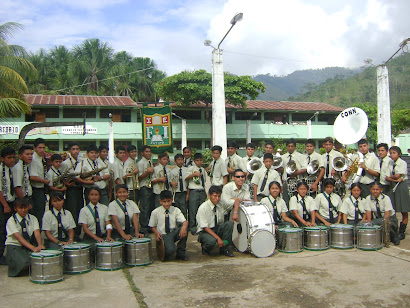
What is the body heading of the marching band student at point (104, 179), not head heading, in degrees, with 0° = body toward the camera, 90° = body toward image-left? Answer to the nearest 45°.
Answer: approximately 315°

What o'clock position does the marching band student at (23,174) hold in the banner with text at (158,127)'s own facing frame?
The marching band student is roughly at 1 o'clock from the banner with text.

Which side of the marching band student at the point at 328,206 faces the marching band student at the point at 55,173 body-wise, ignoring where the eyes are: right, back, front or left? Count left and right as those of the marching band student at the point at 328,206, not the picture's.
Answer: right

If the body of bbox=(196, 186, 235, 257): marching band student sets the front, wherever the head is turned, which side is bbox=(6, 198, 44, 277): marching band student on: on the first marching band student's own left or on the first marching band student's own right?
on the first marching band student's own right

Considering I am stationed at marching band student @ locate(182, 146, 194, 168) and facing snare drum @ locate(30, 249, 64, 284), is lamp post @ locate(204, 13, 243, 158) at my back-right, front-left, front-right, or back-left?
back-right

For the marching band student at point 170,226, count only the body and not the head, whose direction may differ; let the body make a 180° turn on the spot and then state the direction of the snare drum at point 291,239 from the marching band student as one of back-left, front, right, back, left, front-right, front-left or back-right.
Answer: right

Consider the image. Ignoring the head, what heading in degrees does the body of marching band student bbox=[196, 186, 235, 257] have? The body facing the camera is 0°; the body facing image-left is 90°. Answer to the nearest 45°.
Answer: approximately 315°

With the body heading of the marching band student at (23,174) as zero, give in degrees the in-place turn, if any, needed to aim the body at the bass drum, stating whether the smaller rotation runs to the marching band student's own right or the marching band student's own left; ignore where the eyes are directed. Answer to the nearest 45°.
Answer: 0° — they already face it

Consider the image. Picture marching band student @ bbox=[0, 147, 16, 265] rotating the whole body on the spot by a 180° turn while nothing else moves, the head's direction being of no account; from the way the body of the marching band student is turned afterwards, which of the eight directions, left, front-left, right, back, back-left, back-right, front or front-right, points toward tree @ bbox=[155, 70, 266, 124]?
right

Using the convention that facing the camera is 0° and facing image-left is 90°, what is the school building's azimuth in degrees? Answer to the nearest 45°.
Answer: approximately 0°

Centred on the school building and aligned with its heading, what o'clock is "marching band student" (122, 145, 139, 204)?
The marching band student is roughly at 12 o'clock from the school building.

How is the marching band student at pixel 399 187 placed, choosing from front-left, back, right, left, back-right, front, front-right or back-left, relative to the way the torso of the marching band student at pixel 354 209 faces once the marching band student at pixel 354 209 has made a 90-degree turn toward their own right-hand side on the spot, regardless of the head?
back-right

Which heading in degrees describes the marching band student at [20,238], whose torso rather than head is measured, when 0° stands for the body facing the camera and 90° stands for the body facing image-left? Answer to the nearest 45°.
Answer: approximately 315°

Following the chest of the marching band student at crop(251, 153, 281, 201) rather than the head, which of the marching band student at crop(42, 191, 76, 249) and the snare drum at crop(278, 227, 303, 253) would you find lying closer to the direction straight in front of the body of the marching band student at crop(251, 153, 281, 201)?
the snare drum
